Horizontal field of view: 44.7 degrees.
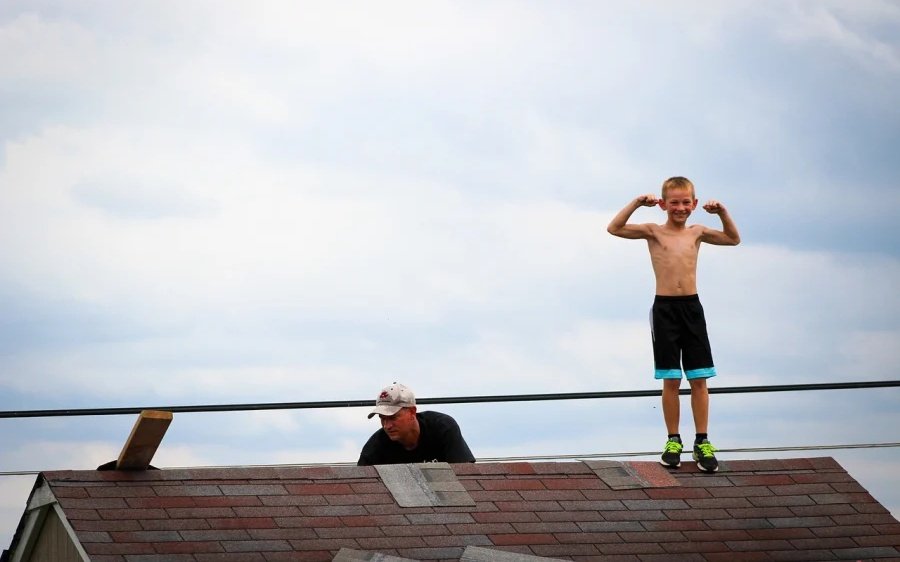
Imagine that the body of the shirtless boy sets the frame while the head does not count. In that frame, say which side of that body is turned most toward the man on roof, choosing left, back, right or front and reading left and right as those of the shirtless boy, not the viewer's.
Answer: right

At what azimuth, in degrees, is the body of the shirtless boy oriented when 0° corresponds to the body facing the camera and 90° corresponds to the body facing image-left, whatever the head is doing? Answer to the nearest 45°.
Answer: approximately 0°

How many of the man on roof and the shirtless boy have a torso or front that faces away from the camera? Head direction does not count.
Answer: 0

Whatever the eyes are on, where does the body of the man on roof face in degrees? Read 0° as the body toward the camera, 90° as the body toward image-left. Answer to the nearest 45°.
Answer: approximately 45°

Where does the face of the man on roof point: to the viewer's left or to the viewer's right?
to the viewer's left
